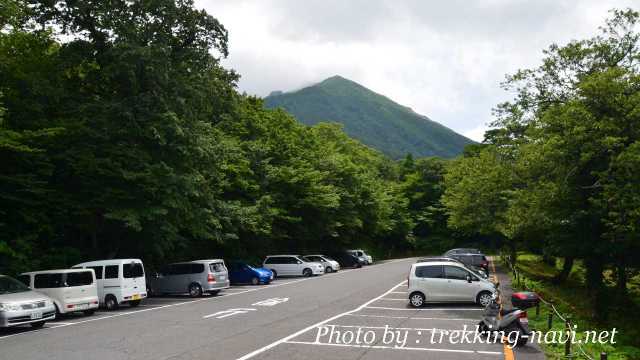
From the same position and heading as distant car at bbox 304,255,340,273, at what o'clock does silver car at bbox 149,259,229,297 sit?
The silver car is roughly at 2 o'clock from the distant car.

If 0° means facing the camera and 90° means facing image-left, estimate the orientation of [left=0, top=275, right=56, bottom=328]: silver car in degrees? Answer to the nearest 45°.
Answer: approximately 315°

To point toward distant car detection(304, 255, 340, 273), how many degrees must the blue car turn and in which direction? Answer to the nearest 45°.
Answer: approximately 90° to its left

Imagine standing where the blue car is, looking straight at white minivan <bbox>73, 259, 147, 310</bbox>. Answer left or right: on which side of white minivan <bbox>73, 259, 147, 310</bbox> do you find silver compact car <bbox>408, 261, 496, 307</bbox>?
left

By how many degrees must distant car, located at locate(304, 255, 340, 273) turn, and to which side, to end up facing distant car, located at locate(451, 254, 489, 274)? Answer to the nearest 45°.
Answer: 0° — it already faces it

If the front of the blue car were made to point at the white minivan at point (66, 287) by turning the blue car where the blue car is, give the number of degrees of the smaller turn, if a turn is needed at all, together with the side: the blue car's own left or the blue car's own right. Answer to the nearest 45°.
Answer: approximately 90° to the blue car's own right

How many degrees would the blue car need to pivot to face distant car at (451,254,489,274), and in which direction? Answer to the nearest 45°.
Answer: approximately 45° to its left

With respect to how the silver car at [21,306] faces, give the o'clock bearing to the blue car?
The blue car is roughly at 9 o'clock from the silver car.
